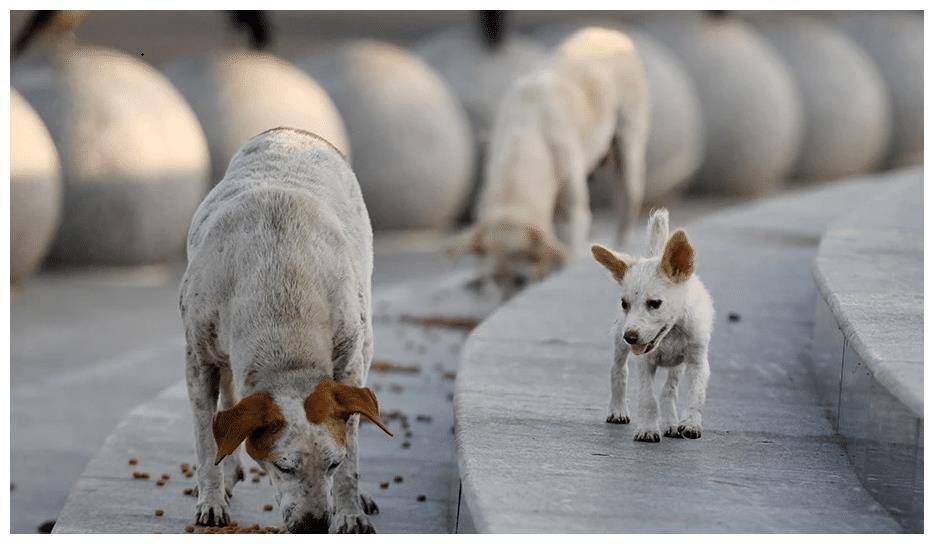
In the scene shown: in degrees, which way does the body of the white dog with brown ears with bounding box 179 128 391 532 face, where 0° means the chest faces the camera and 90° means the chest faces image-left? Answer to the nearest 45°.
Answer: approximately 0°

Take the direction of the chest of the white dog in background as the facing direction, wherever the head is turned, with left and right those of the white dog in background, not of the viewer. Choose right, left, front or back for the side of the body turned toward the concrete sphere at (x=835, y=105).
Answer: back

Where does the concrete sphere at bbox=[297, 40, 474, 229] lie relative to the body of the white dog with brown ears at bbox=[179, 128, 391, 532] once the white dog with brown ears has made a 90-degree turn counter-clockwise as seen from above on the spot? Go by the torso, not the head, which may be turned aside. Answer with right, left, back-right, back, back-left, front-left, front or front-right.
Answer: left

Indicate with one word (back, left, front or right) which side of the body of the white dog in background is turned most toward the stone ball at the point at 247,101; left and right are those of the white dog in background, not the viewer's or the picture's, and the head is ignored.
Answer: right

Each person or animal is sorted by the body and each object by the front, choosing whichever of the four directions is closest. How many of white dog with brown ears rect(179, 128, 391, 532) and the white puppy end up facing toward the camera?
2

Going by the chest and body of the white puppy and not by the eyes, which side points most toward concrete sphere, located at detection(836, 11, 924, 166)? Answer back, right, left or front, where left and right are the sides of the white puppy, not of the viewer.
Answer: back

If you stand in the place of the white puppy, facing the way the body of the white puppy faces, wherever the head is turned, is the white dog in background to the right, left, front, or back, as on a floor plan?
back

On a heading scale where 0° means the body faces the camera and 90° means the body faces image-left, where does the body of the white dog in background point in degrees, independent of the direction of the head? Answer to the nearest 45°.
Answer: approximately 45°

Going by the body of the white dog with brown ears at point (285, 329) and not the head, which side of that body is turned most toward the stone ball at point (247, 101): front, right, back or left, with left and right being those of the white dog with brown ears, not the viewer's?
back

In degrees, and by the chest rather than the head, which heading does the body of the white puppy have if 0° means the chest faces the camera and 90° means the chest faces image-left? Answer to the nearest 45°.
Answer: approximately 0°

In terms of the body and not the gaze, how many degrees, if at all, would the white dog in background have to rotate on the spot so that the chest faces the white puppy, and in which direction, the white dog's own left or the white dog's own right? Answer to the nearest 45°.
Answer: approximately 45° to the white dog's own left

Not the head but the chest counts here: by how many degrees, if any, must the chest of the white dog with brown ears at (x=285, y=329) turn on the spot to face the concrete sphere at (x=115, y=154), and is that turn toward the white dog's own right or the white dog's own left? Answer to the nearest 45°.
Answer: approximately 180°

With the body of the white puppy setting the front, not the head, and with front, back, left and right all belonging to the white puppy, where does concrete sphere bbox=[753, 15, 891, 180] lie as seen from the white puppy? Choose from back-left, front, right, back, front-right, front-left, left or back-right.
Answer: back
